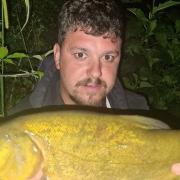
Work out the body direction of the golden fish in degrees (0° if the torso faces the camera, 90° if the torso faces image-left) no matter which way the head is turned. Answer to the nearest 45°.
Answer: approximately 90°

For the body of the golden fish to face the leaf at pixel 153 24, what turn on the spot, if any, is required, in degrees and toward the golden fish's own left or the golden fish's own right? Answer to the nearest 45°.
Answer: approximately 90° to the golden fish's own right

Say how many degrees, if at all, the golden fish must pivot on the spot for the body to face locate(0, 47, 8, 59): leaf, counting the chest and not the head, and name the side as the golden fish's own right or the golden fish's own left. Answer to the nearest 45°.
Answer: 0° — it already faces it
